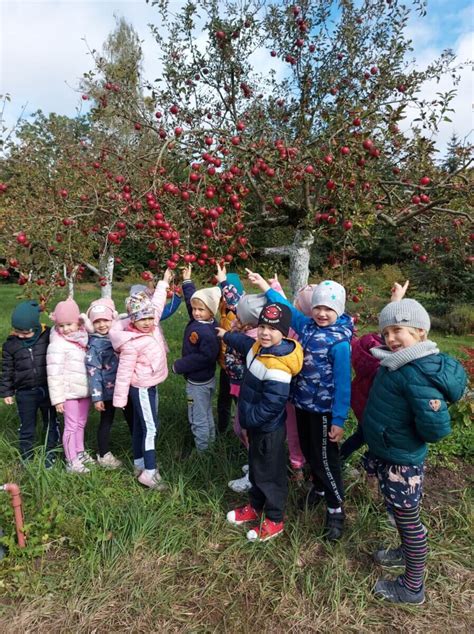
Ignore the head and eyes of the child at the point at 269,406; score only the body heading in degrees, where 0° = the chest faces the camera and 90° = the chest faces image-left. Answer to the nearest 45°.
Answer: approximately 45°

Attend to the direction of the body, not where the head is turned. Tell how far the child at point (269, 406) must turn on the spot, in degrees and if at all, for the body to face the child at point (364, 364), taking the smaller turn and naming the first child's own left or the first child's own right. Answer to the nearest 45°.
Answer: approximately 180°

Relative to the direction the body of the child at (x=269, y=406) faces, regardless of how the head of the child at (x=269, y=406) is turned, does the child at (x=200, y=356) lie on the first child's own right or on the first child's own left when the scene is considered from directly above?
on the first child's own right

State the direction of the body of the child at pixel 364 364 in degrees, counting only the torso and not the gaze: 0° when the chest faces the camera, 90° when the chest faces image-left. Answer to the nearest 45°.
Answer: approximately 45°

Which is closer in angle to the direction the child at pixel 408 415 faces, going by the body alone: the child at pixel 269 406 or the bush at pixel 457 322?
the child

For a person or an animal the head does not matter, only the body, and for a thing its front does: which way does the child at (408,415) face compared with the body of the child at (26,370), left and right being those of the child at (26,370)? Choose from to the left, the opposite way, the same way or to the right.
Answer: to the right
